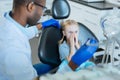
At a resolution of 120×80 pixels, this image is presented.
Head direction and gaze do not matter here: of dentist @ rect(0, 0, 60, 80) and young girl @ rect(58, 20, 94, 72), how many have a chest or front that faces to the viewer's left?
0

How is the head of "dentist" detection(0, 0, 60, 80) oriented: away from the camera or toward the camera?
away from the camera

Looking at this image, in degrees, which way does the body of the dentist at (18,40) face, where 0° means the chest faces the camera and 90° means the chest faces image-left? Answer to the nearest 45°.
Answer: approximately 225°

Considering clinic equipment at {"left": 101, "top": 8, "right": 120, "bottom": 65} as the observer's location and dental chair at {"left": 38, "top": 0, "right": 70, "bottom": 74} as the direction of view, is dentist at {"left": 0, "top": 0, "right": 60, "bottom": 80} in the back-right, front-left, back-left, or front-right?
front-left

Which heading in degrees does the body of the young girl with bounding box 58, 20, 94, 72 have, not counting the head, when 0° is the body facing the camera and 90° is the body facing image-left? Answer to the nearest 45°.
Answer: approximately 315°

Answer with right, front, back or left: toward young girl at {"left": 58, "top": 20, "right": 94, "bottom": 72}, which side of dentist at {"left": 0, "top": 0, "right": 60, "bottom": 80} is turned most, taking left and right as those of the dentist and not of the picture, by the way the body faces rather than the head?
front
